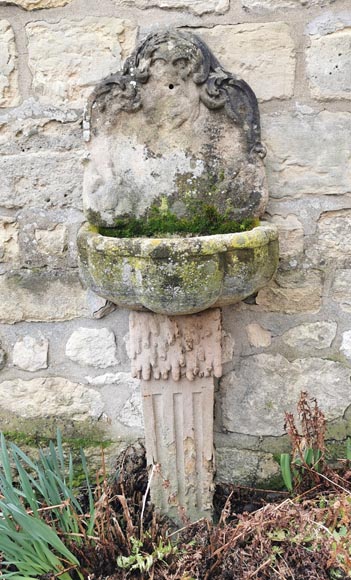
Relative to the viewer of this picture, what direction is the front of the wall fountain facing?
facing the viewer
